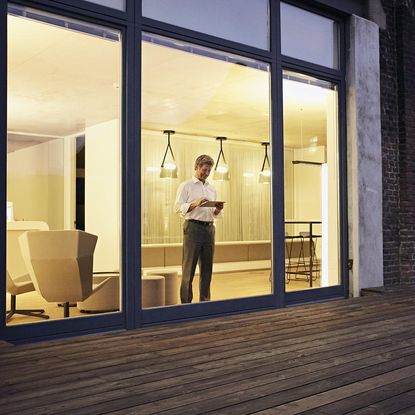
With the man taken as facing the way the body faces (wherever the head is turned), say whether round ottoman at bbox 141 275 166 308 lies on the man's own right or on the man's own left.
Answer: on the man's own right

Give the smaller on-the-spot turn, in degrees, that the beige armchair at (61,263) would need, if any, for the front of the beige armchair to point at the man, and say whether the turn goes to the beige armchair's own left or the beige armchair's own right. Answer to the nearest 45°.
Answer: approximately 90° to the beige armchair's own right

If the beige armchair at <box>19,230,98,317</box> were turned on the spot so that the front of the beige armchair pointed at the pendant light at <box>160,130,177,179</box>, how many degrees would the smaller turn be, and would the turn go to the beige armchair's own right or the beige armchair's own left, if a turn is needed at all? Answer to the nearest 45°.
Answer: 0° — it already faces it

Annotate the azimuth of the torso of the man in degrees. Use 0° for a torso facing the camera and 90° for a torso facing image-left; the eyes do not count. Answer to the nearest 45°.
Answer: approximately 315°

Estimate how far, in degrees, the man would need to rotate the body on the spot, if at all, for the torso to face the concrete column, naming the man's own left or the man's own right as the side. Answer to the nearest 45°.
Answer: approximately 45° to the man's own left

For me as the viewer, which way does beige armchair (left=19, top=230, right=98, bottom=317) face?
facing away from the viewer and to the right of the viewer

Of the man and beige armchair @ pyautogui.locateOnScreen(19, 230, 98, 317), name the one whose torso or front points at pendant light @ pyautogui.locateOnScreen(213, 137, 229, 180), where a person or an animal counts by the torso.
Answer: the beige armchair

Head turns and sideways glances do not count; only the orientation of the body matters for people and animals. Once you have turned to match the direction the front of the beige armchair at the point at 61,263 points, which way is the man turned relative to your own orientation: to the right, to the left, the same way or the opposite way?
to the right
